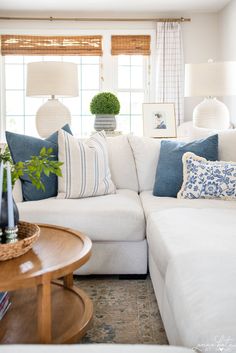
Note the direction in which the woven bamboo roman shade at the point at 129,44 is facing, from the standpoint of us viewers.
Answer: facing the viewer

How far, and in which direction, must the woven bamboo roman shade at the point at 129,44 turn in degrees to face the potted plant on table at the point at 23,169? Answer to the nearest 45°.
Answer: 0° — it already faces it

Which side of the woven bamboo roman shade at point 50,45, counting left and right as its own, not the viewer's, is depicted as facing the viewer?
front

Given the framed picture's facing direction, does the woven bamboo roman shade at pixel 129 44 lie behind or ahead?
behind

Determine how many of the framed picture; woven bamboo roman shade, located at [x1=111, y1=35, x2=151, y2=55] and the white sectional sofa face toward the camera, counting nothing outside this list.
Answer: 3

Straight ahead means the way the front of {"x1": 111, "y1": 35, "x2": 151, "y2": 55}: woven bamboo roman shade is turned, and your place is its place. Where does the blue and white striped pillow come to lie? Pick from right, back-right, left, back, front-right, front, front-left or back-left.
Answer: front

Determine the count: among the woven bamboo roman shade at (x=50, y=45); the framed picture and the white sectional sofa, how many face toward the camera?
3

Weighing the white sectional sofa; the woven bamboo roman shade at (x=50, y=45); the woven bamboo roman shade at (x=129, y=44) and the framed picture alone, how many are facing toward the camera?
4

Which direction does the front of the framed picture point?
toward the camera

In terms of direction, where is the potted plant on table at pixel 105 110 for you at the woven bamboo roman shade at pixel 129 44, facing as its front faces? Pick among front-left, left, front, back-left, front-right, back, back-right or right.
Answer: front

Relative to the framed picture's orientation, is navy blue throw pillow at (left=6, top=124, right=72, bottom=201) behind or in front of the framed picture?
in front

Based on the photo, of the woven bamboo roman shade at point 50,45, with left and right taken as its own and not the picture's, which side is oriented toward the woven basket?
front
